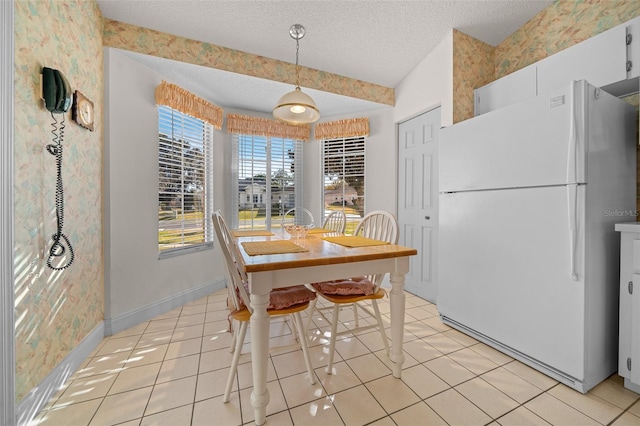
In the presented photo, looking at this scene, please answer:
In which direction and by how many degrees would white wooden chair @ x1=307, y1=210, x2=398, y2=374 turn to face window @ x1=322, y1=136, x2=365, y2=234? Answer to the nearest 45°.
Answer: approximately 135° to its right

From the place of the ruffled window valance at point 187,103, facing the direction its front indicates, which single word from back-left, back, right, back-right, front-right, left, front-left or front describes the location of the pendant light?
front

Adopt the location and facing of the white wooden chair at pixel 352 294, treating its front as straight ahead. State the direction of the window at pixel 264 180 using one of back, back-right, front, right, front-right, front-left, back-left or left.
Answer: right

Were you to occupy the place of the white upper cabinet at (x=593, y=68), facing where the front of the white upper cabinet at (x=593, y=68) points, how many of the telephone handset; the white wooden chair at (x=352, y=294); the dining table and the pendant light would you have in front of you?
4

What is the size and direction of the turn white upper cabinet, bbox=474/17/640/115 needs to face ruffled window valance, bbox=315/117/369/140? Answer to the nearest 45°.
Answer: approximately 45° to its right

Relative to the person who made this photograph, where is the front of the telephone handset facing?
facing the viewer and to the right of the viewer

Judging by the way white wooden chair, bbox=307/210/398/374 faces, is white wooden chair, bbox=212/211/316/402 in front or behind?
in front

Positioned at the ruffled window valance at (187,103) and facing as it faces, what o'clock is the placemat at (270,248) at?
The placemat is roughly at 1 o'clock from the ruffled window valance.

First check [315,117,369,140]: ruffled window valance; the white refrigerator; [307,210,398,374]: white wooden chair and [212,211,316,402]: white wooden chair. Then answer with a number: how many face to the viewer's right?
1

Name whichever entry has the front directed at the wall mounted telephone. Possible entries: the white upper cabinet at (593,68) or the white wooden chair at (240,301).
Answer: the white upper cabinet

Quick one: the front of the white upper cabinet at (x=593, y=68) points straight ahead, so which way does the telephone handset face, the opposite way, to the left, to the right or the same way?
the opposite way

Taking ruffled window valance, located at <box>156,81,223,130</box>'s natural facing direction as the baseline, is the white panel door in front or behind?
in front

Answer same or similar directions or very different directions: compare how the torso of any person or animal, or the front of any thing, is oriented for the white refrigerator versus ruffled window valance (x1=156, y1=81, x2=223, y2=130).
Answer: very different directions

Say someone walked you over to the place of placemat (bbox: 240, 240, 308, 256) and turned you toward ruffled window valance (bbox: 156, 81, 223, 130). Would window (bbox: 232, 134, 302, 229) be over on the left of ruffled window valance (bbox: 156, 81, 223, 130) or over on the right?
right

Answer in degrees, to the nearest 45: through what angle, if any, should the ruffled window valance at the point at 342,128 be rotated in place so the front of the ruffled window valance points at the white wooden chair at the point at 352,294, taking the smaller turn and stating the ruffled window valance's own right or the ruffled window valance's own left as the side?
approximately 45° to the ruffled window valance's own left

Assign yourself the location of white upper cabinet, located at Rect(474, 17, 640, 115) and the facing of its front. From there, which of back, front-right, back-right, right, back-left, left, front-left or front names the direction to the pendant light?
front

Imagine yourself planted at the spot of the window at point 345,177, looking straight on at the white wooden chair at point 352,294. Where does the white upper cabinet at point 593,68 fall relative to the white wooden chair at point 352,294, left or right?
left

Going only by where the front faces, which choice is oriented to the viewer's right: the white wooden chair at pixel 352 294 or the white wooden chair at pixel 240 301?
the white wooden chair at pixel 240 301

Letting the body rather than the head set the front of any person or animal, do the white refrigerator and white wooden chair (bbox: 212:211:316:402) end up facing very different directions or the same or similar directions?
very different directions
